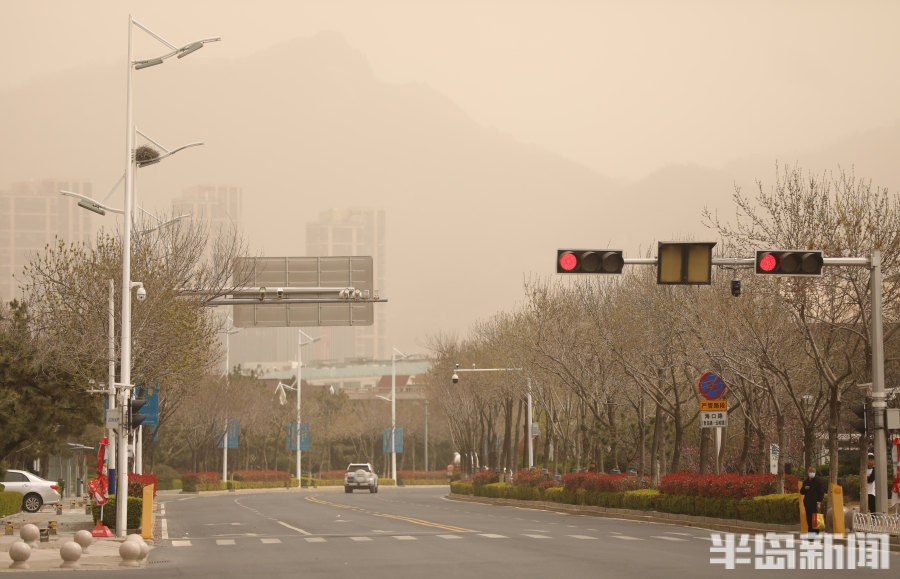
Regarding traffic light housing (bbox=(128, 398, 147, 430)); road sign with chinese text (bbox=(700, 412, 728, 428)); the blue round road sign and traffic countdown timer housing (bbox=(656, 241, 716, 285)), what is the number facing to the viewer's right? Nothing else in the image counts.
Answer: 1

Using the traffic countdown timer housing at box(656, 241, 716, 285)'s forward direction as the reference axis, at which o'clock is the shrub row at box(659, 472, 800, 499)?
The shrub row is roughly at 6 o'clock from the traffic countdown timer housing.

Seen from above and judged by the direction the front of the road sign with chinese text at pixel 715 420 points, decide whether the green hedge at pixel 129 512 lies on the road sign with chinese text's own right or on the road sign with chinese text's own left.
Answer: on the road sign with chinese text's own right

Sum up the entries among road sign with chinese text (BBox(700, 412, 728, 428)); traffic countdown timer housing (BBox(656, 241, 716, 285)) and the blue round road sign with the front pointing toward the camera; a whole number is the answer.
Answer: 3

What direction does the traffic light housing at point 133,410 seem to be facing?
to the viewer's right

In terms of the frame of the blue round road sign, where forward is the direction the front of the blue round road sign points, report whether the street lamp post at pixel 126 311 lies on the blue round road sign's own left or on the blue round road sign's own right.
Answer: on the blue round road sign's own right

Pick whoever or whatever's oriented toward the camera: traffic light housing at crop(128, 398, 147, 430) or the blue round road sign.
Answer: the blue round road sign

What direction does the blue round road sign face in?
toward the camera

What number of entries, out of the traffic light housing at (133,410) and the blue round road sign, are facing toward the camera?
1

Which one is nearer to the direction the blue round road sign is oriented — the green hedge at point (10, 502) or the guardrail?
the guardrail

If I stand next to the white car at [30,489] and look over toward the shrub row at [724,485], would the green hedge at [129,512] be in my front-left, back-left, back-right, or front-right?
front-right

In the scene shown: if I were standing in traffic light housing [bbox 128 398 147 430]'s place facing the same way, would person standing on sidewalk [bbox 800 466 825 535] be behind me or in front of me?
in front

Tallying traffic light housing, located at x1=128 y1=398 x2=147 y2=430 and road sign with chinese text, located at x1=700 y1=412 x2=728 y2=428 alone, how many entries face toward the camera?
1
